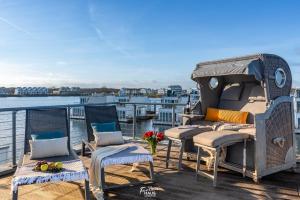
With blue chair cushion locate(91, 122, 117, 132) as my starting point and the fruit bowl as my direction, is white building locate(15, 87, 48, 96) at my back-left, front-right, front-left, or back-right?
back-right

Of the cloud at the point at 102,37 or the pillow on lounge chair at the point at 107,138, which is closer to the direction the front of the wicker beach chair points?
the pillow on lounge chair

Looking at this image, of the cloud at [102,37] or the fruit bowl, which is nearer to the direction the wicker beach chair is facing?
the fruit bowl

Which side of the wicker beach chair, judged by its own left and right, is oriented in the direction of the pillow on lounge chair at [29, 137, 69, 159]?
front

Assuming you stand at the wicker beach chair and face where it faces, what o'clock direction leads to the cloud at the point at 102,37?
The cloud is roughly at 3 o'clock from the wicker beach chair.

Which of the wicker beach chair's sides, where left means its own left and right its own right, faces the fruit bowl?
front

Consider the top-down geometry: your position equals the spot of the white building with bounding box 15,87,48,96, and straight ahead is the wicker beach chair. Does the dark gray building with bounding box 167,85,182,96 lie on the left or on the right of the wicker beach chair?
left

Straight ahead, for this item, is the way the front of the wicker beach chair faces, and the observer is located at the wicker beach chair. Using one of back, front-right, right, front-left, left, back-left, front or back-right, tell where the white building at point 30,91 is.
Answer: right

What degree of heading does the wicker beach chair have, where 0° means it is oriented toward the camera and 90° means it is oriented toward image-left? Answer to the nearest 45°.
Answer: approximately 45°

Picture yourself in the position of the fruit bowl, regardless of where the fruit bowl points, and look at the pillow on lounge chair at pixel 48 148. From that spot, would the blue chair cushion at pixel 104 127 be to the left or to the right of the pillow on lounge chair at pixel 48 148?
right

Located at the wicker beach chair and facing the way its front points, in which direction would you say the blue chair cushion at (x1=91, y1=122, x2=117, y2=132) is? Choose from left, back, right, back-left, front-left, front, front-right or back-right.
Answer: front-right

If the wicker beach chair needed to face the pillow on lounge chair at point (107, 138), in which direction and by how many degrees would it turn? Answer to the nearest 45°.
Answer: approximately 45° to its right

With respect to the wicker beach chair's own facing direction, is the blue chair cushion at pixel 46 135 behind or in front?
in front

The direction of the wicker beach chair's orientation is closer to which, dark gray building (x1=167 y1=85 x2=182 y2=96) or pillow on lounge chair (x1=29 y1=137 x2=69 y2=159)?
the pillow on lounge chair
